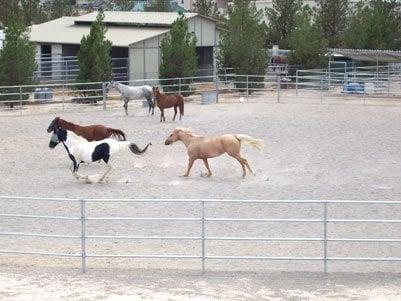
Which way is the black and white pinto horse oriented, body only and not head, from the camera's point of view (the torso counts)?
to the viewer's left

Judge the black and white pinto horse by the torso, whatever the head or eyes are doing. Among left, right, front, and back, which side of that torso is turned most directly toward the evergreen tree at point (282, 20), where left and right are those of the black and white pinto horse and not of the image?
right

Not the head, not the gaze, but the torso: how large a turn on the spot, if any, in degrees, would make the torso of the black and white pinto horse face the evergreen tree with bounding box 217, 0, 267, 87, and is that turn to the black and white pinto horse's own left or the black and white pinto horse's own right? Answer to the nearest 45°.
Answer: approximately 90° to the black and white pinto horse's own right

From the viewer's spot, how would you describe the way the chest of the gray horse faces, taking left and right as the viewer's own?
facing to the left of the viewer

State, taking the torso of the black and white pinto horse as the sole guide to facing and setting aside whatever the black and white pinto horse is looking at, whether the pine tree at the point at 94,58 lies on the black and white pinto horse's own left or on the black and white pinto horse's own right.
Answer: on the black and white pinto horse's own right

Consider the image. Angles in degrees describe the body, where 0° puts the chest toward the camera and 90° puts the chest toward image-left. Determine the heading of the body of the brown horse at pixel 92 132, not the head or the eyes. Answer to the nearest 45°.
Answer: approximately 90°

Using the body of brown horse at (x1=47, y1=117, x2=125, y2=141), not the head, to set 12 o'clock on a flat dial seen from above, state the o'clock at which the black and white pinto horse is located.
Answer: The black and white pinto horse is roughly at 9 o'clock from the brown horse.
